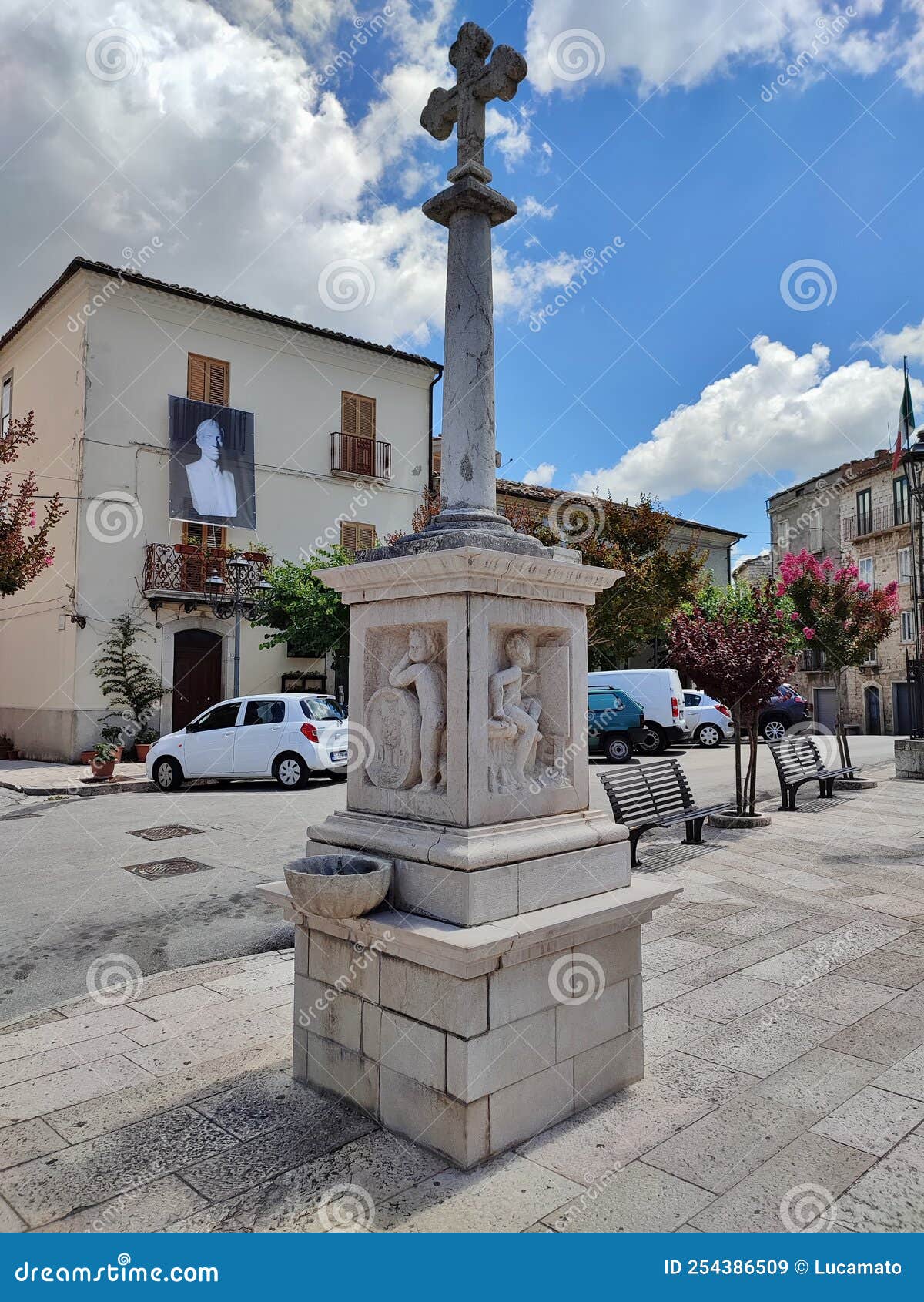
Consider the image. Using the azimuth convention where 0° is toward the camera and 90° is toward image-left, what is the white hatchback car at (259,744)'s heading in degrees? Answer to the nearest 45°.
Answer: approximately 135°

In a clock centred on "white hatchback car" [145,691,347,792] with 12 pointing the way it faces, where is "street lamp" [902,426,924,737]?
The street lamp is roughly at 5 o'clock from the white hatchback car.

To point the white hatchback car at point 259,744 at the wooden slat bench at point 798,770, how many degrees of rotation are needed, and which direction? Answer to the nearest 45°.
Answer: approximately 180°

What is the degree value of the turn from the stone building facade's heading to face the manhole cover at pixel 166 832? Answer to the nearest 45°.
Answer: approximately 45° to its left

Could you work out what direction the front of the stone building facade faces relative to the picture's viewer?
facing the viewer and to the left of the viewer

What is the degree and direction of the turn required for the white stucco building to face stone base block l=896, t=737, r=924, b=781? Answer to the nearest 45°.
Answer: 0° — it already faces it

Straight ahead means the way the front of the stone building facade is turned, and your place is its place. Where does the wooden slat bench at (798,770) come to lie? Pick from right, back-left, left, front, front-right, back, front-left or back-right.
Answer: front-left

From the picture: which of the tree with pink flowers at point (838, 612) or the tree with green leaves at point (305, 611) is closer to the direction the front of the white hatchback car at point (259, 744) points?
the tree with green leaves

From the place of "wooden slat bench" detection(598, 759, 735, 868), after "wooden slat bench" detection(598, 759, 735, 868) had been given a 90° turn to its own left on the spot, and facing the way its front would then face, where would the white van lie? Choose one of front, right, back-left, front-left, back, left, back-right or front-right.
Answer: front-left

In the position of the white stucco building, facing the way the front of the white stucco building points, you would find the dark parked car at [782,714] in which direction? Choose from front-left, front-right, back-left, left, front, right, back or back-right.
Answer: front-left

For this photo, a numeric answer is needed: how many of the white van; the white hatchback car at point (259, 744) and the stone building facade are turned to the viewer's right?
0

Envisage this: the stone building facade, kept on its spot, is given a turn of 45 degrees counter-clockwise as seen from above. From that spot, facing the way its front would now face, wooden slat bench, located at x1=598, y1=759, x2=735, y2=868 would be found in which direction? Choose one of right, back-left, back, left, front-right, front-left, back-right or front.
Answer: front

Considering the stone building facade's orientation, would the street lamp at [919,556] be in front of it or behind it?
in front

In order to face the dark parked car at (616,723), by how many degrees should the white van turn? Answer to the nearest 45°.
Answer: approximately 90° to its left
